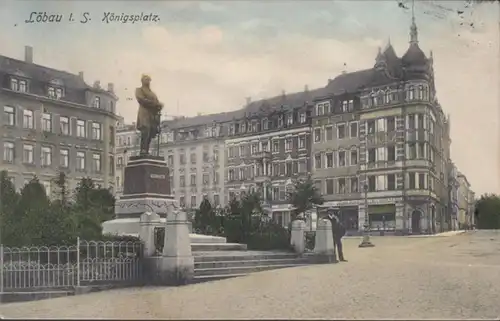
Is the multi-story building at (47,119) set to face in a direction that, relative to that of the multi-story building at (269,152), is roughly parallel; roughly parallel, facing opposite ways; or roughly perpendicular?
roughly perpendicular

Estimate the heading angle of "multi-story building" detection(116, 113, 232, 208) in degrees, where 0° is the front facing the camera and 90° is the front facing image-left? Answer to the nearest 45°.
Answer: approximately 45°

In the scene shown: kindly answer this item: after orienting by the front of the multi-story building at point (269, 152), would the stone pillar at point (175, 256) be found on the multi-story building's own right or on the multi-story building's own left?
on the multi-story building's own right

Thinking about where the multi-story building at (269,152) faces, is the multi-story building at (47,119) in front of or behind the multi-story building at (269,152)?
in front

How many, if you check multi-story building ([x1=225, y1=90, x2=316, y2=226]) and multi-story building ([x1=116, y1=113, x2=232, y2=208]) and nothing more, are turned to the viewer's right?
0

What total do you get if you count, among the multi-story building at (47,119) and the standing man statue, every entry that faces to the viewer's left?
0
